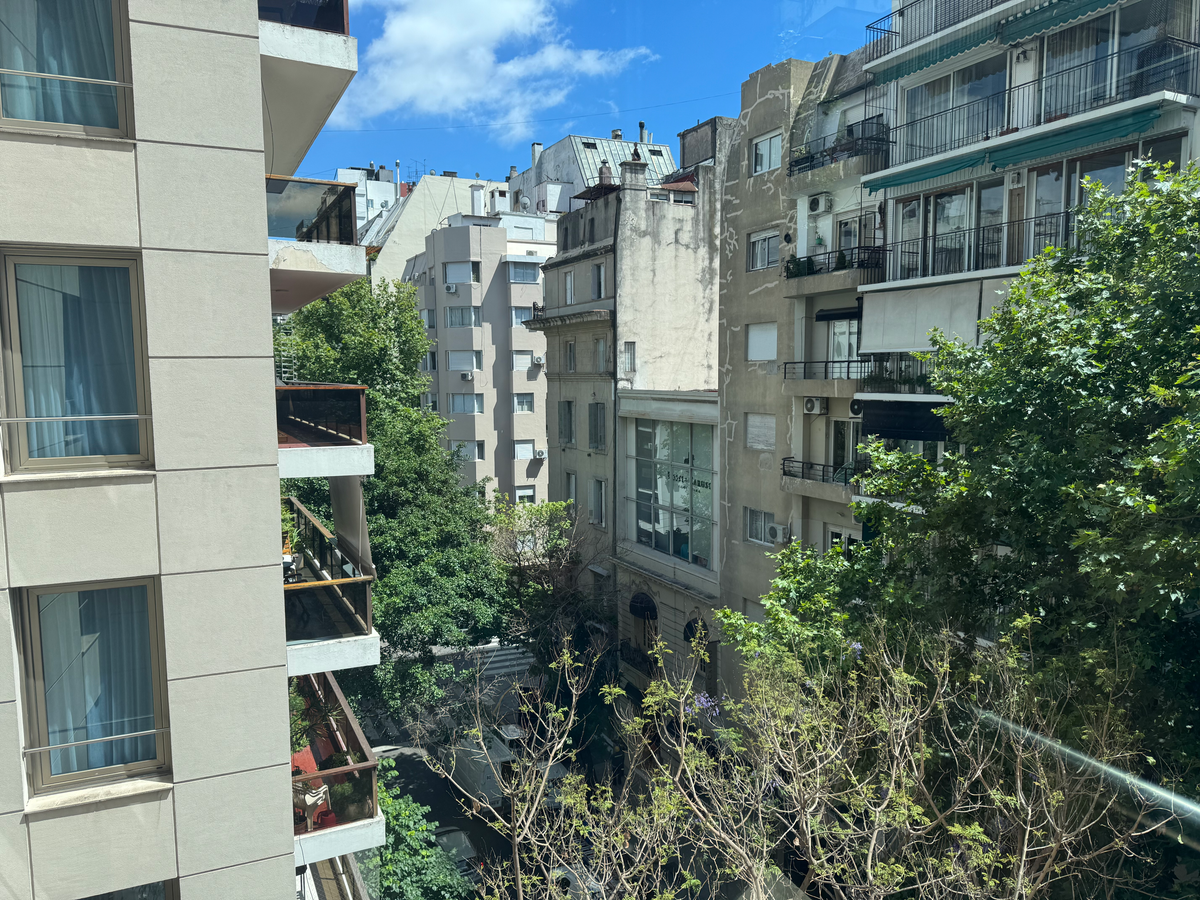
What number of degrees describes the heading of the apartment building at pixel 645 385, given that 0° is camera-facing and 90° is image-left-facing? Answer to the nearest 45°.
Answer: approximately 45°

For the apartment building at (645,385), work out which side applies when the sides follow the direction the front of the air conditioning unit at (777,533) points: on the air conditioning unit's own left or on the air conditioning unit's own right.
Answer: on the air conditioning unit's own right

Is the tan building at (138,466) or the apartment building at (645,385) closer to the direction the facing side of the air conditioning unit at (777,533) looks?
the tan building

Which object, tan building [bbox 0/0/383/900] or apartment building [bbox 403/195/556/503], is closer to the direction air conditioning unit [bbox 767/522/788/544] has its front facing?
the tan building

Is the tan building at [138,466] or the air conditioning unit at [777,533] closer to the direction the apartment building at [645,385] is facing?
the tan building

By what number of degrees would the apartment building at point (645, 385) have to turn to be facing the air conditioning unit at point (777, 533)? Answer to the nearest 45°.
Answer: approximately 90° to its left

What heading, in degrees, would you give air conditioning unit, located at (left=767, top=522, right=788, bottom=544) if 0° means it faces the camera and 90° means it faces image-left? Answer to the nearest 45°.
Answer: approximately 45°

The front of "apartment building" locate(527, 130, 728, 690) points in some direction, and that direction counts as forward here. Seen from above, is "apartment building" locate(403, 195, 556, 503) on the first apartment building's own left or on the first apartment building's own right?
on the first apartment building's own right

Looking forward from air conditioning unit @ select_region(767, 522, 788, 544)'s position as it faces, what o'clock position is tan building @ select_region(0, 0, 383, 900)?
The tan building is roughly at 11 o'clock from the air conditioning unit.
